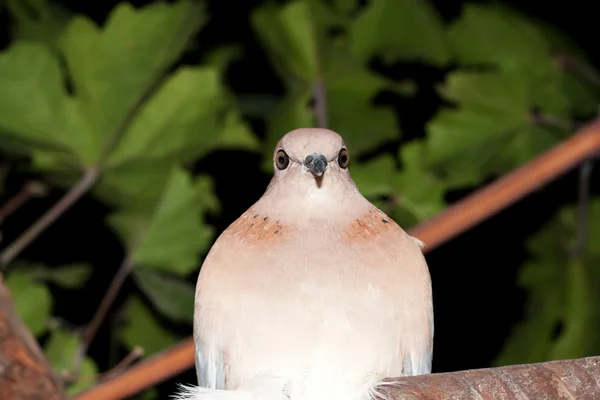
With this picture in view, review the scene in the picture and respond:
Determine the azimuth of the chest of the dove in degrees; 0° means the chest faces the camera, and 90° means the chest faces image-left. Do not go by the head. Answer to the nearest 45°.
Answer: approximately 0°

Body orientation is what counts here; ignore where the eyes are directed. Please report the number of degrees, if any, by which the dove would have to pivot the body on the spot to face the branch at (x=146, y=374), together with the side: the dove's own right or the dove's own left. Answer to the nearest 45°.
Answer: approximately 135° to the dove's own right

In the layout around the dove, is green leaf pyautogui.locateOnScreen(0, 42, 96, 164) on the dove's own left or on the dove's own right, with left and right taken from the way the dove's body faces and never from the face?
on the dove's own right

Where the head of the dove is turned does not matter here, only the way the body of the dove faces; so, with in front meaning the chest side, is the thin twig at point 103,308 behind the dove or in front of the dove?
behind

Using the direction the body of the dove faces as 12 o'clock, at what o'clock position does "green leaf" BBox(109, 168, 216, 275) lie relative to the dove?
The green leaf is roughly at 5 o'clock from the dove.

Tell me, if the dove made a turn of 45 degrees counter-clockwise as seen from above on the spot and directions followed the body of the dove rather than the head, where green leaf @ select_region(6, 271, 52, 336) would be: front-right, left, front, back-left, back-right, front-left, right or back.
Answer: back

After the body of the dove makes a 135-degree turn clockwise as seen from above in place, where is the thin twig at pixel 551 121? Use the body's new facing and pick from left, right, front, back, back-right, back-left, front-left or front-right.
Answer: right

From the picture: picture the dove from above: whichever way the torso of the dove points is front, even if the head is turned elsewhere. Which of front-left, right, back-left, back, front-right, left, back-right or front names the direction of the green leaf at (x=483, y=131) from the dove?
back-left

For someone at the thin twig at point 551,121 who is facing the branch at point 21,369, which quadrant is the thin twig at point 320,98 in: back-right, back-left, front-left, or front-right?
front-right

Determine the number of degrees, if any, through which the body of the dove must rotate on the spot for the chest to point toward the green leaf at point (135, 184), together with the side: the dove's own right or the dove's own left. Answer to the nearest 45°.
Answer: approximately 135° to the dove's own right
